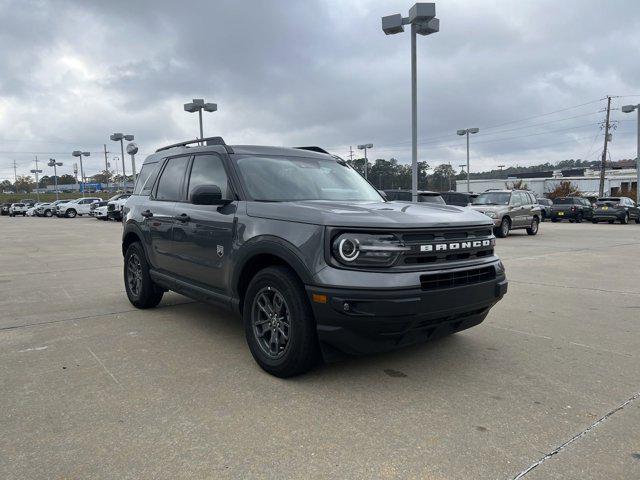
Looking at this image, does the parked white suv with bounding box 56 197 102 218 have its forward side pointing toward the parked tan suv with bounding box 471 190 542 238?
no

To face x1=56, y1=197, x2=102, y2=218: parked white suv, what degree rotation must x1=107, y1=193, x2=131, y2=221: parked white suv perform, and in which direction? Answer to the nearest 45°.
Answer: approximately 135° to its right

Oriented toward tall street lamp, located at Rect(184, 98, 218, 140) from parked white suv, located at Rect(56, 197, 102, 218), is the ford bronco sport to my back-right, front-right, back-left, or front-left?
front-right

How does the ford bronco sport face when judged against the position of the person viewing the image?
facing the viewer and to the right of the viewer

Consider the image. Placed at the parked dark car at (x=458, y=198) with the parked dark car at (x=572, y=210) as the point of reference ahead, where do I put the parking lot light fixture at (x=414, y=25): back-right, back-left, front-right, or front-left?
back-right

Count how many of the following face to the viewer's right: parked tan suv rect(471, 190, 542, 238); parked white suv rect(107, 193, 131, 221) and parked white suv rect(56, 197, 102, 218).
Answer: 0

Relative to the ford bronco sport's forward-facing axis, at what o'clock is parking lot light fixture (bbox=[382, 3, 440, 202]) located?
The parking lot light fixture is roughly at 8 o'clock from the ford bronco sport.

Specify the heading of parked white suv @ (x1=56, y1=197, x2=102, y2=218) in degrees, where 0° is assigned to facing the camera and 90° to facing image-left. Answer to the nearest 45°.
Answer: approximately 45°

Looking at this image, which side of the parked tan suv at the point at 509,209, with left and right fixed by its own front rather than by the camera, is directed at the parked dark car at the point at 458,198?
right

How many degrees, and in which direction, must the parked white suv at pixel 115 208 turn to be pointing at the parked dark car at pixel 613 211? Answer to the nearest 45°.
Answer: approximately 90° to its left

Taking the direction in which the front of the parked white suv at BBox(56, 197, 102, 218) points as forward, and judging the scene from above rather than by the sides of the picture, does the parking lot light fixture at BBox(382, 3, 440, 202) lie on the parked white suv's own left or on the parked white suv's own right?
on the parked white suv's own left

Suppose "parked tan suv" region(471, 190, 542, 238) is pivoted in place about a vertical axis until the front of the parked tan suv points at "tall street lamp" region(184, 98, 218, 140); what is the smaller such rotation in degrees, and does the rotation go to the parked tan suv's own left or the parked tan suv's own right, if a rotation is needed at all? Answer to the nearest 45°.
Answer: approximately 45° to the parked tan suv's own right

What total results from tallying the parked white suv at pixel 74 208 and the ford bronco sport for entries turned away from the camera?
0

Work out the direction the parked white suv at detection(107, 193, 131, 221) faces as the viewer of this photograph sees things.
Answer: facing the viewer and to the left of the viewer

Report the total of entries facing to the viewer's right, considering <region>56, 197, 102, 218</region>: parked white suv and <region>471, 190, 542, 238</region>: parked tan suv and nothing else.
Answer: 0

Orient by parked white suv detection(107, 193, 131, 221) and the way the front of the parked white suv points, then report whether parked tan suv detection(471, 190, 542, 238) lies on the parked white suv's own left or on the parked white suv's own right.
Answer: on the parked white suv's own left

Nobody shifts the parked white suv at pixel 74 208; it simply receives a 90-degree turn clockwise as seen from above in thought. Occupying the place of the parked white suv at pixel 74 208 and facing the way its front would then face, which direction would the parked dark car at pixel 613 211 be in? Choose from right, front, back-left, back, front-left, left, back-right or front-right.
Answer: back

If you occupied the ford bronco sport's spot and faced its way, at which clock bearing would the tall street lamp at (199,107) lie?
The tall street lamp is roughly at 7 o'clock from the ford bronco sport.

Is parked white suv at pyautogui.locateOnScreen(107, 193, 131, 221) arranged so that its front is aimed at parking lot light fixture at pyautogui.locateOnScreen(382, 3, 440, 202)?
no
